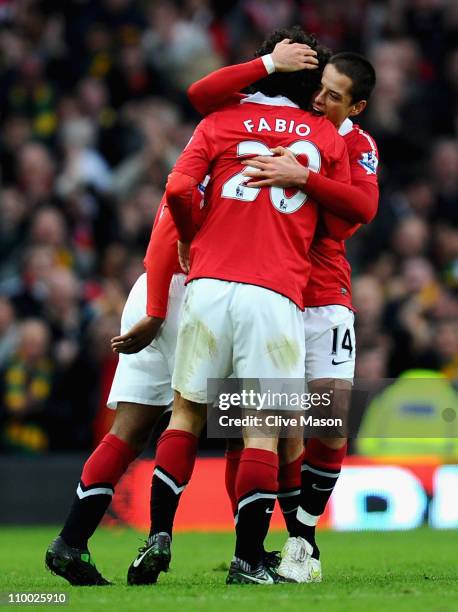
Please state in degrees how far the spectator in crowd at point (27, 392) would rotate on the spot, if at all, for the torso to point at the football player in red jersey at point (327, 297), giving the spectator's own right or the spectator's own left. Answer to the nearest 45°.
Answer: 0° — they already face them

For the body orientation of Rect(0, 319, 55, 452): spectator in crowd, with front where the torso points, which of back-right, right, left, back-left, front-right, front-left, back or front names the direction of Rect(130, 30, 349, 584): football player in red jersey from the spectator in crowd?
front

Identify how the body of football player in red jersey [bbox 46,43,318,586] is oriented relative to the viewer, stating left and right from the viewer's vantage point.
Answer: facing to the right of the viewer

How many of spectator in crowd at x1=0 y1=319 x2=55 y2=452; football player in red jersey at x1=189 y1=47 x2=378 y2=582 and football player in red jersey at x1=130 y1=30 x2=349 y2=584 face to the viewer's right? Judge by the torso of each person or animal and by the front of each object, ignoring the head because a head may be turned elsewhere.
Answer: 0

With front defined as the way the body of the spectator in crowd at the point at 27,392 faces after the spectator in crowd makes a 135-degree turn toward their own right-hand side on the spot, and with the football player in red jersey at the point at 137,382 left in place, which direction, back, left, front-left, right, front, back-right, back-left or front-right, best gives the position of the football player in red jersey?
back-left

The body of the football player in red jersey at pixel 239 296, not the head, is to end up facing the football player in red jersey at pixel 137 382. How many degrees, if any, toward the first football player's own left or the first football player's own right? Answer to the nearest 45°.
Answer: approximately 45° to the first football player's own left

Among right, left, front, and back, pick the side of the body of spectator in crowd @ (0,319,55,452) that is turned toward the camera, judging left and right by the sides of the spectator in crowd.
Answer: front

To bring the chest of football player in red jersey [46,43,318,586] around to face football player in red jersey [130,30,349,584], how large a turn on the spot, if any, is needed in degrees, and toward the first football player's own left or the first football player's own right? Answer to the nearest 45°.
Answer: approximately 45° to the first football player's own right

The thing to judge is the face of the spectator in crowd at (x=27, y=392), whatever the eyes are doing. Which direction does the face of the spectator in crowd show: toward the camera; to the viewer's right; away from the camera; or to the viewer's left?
toward the camera

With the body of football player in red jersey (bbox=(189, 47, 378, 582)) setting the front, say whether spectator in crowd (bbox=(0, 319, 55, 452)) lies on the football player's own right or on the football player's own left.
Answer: on the football player's own right

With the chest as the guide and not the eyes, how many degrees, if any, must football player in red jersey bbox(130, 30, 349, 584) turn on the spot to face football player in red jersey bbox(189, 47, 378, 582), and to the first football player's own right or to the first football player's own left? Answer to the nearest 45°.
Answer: approximately 45° to the first football player's own right

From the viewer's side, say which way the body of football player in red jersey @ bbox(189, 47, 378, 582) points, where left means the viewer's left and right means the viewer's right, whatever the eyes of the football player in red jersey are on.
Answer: facing the viewer and to the left of the viewer

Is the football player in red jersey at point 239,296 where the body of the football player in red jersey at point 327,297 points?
yes

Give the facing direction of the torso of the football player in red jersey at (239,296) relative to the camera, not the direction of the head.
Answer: away from the camera
